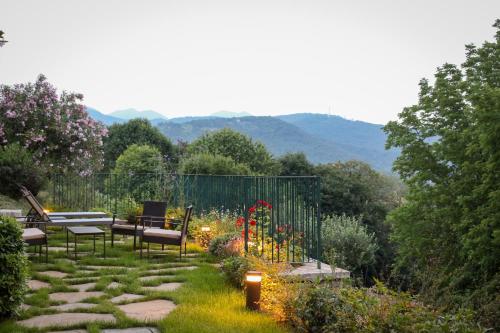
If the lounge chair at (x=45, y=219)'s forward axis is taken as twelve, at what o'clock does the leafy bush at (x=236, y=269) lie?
The leafy bush is roughly at 2 o'clock from the lounge chair.

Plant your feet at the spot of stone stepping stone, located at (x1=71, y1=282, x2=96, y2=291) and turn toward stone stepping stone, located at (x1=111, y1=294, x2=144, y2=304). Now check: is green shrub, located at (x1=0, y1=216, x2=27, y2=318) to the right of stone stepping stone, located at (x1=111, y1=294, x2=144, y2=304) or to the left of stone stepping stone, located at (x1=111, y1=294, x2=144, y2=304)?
right

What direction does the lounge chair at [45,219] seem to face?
to the viewer's right

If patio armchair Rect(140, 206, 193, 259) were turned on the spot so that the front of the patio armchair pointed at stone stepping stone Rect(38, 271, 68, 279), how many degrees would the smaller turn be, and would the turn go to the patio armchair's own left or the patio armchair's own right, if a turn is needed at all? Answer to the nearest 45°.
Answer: approximately 45° to the patio armchair's own left

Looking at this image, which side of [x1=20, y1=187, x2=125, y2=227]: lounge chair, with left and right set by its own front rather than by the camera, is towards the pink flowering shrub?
left

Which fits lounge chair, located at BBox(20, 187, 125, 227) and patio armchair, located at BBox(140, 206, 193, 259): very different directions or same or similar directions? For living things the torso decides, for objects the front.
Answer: very different directions

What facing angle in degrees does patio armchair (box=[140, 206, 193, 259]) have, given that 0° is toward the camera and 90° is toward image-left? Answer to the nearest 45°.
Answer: approximately 90°

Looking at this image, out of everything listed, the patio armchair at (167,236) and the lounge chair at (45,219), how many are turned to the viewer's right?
1

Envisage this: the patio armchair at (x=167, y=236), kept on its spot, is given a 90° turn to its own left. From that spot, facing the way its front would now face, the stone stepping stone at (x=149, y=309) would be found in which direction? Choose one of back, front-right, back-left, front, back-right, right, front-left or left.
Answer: front
